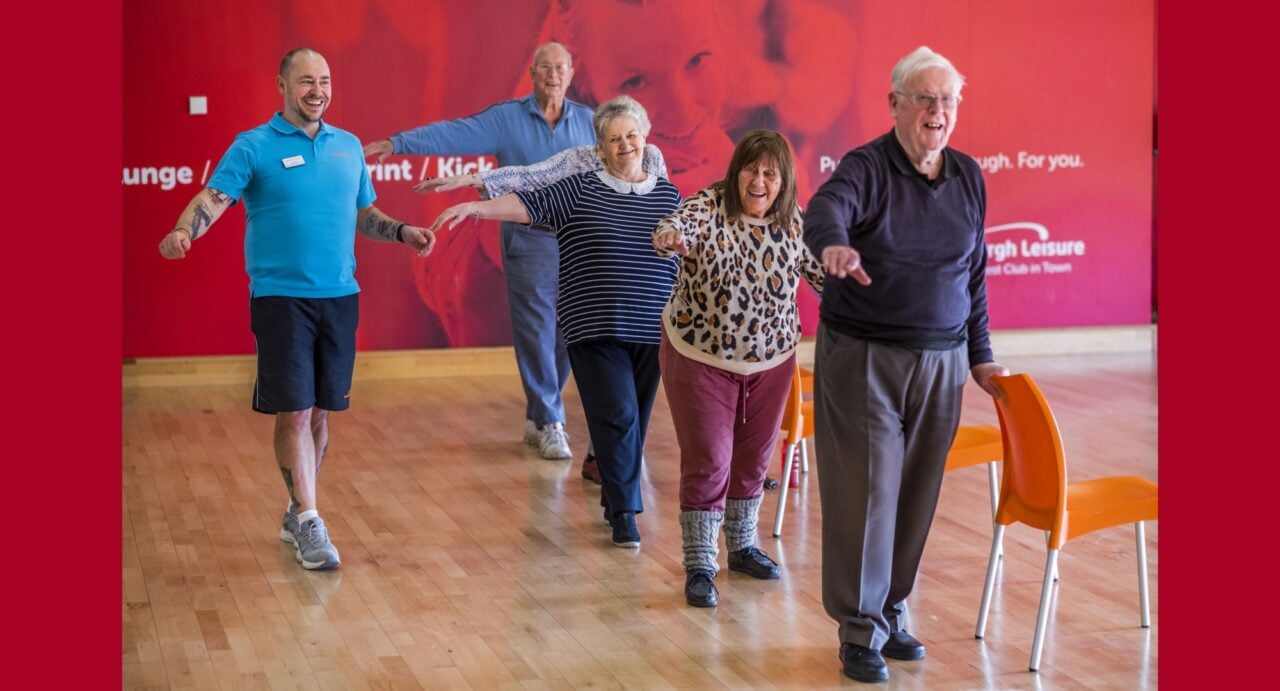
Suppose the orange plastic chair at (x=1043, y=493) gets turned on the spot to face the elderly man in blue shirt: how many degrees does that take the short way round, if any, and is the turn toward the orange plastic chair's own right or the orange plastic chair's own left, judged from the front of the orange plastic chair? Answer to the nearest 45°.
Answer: approximately 90° to the orange plastic chair's own left

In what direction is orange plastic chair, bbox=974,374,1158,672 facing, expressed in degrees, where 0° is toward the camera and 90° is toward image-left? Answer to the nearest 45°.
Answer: approximately 225°

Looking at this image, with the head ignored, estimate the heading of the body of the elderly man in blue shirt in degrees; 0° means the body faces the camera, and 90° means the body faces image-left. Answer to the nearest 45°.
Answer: approximately 0°

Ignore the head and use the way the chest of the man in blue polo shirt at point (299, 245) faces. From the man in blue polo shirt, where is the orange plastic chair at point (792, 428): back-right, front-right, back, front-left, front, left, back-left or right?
front-left

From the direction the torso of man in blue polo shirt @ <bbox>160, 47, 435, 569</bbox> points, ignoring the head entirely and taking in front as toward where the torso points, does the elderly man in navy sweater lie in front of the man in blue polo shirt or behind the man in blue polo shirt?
in front

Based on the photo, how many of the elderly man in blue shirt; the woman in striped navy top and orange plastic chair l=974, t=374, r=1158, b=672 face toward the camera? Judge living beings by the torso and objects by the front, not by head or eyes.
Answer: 2

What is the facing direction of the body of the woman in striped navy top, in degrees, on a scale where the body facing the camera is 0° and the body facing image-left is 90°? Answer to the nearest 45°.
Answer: approximately 0°
